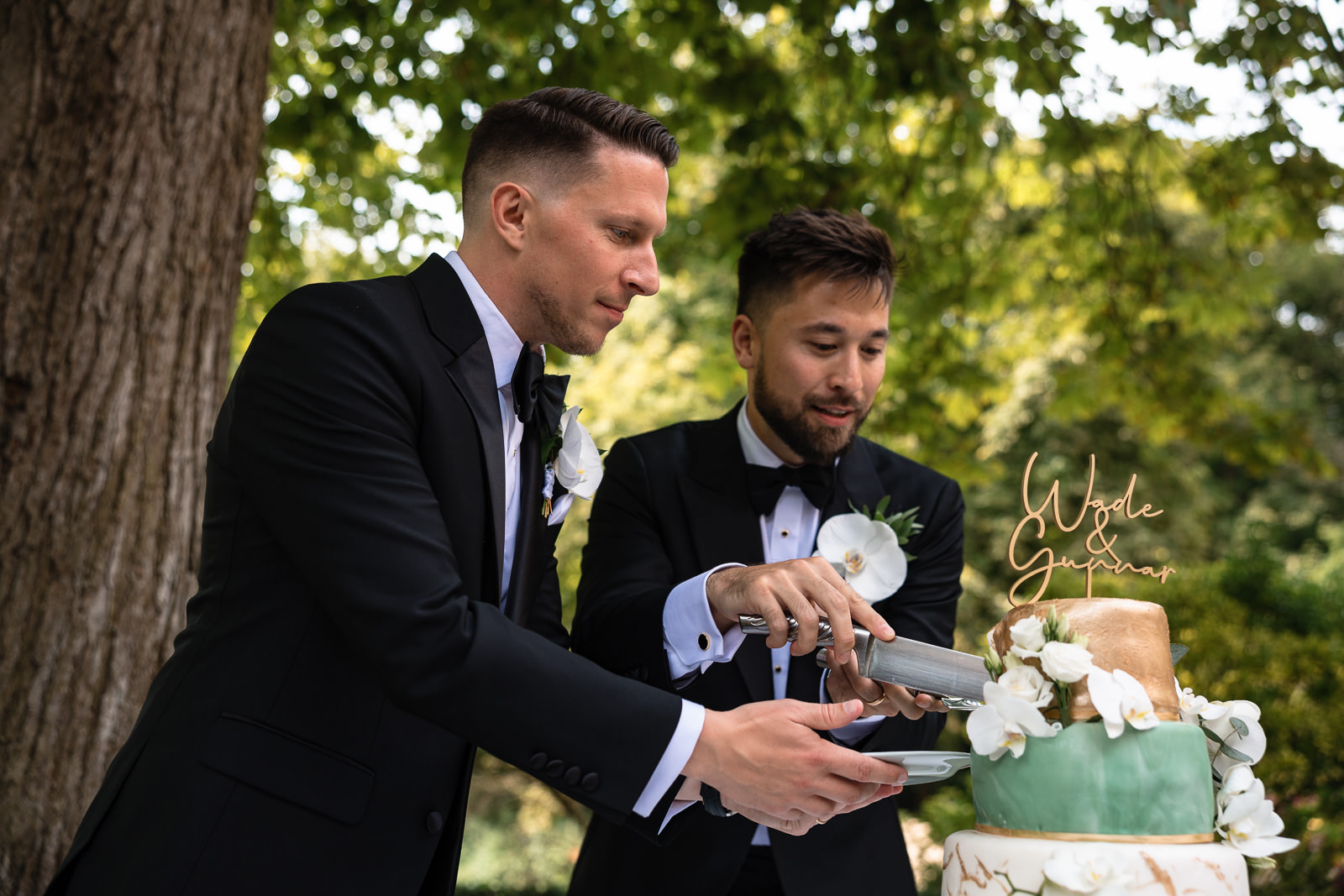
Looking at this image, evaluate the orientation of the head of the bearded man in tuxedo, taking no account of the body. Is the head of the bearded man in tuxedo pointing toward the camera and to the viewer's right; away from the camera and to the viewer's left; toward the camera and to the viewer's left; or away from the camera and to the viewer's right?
toward the camera and to the viewer's right

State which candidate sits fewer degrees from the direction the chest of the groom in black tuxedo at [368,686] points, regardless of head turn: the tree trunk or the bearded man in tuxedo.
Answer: the bearded man in tuxedo

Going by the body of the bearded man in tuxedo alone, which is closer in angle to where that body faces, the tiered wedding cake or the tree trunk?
the tiered wedding cake

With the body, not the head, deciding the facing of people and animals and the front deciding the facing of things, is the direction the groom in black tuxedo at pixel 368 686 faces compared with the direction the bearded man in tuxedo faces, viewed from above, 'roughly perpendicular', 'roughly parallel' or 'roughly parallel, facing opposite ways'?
roughly perpendicular

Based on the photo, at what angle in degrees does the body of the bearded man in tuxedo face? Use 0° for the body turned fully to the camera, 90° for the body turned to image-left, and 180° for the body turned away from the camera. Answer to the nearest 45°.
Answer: approximately 0°

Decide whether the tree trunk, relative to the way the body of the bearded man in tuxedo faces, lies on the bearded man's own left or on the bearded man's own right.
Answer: on the bearded man's own right

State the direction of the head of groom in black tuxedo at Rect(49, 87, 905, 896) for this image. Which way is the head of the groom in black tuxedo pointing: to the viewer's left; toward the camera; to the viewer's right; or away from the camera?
to the viewer's right

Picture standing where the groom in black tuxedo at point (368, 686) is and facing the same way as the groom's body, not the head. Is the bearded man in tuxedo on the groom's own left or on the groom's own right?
on the groom's own left

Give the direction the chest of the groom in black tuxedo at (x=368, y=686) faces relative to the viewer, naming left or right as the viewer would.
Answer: facing to the right of the viewer

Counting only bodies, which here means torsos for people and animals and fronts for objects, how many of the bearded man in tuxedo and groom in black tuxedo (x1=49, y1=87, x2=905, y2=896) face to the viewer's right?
1
